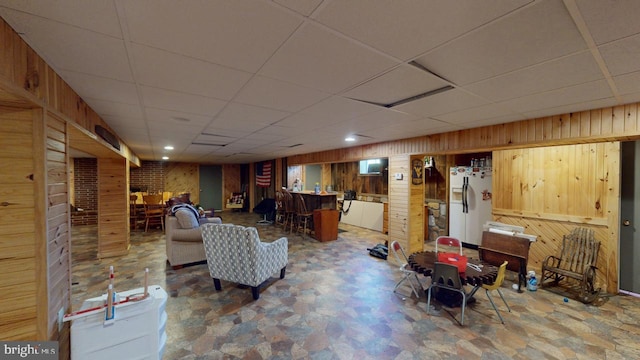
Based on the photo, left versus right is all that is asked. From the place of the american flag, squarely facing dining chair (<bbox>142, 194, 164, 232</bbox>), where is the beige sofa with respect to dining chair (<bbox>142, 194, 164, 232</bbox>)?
left

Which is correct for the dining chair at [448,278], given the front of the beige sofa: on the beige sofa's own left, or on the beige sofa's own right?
on the beige sofa's own right

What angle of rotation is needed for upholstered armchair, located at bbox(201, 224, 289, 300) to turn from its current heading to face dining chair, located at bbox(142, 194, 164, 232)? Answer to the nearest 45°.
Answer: approximately 90° to its left

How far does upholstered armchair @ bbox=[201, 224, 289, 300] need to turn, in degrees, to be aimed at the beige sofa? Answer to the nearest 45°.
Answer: approximately 90° to its left

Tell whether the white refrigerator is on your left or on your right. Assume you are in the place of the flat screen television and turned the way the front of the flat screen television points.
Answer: on your left

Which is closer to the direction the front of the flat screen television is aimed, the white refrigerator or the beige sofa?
the beige sofa

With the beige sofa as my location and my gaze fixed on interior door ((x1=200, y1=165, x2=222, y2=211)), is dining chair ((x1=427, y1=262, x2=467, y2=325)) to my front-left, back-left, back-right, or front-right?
back-right

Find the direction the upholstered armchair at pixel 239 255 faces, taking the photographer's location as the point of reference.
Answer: facing away from the viewer and to the right of the viewer

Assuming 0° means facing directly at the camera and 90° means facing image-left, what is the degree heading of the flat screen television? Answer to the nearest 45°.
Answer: approximately 45°

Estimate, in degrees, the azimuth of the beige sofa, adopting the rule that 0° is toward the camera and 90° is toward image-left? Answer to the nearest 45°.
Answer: approximately 225°

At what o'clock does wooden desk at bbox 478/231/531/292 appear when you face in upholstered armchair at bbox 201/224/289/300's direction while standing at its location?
The wooden desk is roughly at 2 o'clock from the upholstered armchair.

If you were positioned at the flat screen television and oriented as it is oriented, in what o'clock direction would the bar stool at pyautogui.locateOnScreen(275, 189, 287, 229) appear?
The bar stool is roughly at 1 o'clock from the flat screen television.
